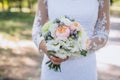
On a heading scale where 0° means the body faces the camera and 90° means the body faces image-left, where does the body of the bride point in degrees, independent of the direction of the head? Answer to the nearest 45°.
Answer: approximately 0°
